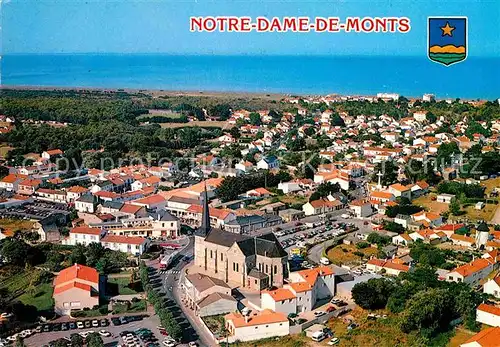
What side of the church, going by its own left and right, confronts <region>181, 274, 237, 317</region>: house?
left

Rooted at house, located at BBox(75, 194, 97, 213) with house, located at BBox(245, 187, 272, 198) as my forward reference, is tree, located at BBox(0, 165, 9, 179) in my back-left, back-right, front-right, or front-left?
back-left

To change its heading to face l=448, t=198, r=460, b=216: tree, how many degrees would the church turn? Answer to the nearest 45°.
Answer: approximately 90° to its right

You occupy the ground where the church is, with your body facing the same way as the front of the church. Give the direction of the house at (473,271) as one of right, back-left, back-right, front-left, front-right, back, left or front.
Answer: back-right

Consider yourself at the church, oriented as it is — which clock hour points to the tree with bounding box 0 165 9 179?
The tree is roughly at 12 o'clock from the church.

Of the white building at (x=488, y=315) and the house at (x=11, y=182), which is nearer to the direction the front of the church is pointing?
the house

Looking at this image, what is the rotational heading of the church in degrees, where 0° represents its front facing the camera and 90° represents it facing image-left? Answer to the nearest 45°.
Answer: approximately 135°

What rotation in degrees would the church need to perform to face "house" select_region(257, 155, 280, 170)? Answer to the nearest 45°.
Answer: approximately 45° to its right

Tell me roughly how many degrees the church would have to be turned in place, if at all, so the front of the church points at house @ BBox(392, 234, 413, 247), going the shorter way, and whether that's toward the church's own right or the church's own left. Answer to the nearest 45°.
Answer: approximately 90° to the church's own right

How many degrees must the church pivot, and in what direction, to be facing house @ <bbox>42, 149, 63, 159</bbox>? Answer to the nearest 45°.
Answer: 0° — it already faces it

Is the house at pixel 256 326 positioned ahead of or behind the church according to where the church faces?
behind

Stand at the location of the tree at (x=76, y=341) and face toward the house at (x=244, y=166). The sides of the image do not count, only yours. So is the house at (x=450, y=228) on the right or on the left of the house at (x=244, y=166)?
right

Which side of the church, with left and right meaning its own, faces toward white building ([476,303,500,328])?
back

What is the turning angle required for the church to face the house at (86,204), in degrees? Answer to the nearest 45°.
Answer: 0° — it already faces it
